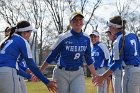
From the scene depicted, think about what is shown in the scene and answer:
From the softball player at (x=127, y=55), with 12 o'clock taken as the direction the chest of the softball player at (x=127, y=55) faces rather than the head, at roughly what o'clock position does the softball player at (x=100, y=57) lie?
the softball player at (x=100, y=57) is roughly at 1 o'clock from the softball player at (x=127, y=55).

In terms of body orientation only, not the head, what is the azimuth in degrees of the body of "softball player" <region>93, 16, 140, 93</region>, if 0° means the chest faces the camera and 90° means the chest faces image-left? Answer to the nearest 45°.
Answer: approximately 135°

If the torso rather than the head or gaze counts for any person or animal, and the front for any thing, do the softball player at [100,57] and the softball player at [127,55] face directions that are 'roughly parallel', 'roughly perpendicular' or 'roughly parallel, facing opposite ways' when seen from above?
roughly perpendicular

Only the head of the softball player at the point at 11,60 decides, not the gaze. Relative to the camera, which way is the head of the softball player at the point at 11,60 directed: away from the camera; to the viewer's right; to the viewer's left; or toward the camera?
to the viewer's right
